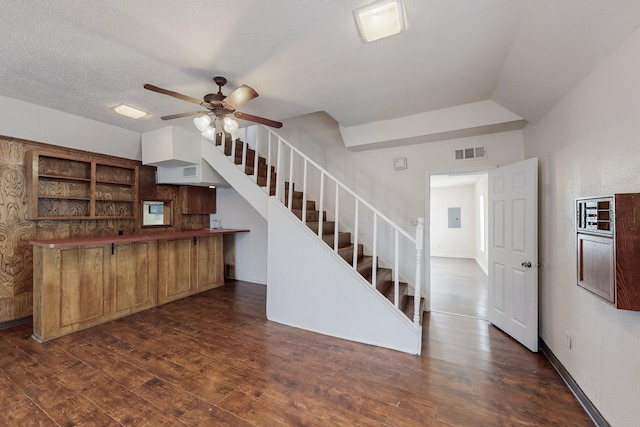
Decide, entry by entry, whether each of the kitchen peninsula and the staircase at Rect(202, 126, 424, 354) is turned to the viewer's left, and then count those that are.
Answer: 0

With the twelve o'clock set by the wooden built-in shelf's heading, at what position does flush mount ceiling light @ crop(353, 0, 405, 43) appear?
The flush mount ceiling light is roughly at 1 o'clock from the wooden built-in shelf.

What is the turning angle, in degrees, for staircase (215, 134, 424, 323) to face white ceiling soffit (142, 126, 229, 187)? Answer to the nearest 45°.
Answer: approximately 135° to its right

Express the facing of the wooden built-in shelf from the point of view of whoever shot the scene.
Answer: facing the viewer and to the right of the viewer

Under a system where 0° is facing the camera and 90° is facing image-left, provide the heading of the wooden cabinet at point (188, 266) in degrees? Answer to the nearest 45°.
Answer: approximately 315°

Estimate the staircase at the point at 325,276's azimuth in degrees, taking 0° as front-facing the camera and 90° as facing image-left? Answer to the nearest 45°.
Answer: approximately 315°

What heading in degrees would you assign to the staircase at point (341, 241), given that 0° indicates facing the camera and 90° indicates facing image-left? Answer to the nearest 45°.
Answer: approximately 315°

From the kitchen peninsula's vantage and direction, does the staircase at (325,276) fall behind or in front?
in front

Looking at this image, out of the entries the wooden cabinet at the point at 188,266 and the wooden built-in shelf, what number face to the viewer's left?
0

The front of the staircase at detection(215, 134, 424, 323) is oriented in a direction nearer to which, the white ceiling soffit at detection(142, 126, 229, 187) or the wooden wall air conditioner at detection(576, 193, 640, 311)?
the wooden wall air conditioner

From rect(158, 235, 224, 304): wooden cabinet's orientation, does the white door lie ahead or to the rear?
ahead

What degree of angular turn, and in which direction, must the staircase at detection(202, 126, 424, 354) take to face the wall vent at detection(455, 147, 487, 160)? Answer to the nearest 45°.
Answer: approximately 45° to its left

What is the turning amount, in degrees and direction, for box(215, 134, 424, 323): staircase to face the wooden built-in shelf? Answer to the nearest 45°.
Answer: approximately 135° to its right

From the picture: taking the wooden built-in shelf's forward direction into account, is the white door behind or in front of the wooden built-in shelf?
in front

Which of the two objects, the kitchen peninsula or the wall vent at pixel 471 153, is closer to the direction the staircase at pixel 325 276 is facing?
the wall vent
